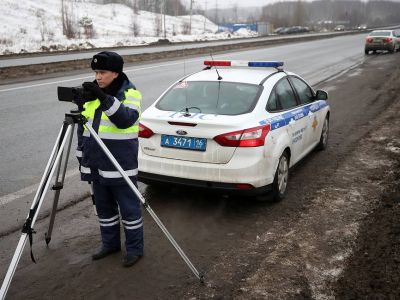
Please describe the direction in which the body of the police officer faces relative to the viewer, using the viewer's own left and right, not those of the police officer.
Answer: facing the viewer and to the left of the viewer

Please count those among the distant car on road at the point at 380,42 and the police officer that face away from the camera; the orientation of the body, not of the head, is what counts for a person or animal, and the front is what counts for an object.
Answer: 1

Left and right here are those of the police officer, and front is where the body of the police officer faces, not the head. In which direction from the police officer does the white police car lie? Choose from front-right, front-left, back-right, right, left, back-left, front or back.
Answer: back

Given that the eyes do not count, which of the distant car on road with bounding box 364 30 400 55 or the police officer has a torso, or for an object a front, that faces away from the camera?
the distant car on road

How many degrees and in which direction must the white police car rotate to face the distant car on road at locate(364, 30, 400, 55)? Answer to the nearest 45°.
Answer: approximately 45° to its left

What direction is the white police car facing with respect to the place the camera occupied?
facing away from the viewer and to the right of the viewer

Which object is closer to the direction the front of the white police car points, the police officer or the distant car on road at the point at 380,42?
the distant car on road

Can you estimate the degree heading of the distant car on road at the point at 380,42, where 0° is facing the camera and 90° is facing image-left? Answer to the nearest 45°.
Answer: approximately 180°

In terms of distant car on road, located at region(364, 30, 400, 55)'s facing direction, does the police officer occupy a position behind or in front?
behind

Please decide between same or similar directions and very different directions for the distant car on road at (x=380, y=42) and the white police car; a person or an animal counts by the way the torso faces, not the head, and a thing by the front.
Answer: same or similar directions

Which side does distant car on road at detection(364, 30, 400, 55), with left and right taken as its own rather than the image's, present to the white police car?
back

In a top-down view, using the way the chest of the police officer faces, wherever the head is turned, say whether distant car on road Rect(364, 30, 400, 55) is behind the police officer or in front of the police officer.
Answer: behind

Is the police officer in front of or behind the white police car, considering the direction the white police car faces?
behind
